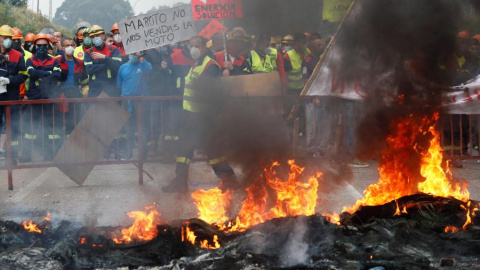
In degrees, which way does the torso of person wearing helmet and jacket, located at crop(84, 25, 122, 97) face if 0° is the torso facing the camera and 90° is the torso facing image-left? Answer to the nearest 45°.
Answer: approximately 0°

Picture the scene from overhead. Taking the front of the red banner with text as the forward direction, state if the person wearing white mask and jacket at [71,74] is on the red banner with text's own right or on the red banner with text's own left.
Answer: on the red banner with text's own right

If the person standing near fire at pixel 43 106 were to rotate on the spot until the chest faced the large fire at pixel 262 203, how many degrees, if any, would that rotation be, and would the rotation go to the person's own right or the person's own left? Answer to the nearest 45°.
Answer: approximately 45° to the person's own left

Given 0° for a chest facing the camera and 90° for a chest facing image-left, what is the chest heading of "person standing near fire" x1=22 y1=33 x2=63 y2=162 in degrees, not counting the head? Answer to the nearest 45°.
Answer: approximately 0°

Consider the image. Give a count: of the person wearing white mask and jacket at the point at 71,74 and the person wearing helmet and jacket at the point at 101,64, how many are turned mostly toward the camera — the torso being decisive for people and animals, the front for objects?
2

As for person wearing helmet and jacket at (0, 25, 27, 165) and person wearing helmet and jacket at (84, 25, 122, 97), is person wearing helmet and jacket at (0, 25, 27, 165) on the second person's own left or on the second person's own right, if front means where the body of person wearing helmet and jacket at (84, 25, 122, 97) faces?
on the second person's own right

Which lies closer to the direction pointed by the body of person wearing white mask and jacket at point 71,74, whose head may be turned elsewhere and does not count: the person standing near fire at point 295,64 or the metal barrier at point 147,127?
the metal barrier
